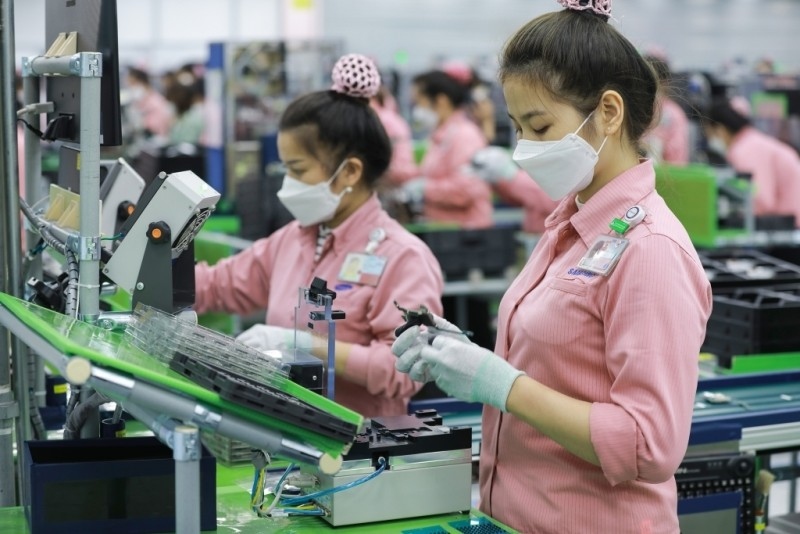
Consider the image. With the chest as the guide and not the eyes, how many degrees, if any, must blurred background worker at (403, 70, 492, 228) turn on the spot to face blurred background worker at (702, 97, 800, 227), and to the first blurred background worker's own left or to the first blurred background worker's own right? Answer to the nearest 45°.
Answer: approximately 180°

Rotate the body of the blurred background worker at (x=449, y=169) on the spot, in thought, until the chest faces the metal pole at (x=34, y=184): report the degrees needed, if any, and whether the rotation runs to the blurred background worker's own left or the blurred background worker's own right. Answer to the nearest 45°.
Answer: approximately 90° to the blurred background worker's own left

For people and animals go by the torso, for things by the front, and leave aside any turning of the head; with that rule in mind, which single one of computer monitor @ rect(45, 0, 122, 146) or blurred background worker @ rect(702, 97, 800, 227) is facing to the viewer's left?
the blurred background worker

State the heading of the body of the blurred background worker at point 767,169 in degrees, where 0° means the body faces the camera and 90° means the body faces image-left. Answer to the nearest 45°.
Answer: approximately 90°

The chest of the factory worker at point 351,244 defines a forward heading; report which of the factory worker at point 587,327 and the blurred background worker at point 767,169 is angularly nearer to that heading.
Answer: the factory worker

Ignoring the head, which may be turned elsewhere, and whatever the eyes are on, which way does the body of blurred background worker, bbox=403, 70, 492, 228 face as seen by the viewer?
to the viewer's left

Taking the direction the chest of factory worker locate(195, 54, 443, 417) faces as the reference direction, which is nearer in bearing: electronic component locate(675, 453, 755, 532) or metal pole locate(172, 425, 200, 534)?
the metal pole

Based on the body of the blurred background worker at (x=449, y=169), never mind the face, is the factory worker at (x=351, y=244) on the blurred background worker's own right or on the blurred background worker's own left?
on the blurred background worker's own left

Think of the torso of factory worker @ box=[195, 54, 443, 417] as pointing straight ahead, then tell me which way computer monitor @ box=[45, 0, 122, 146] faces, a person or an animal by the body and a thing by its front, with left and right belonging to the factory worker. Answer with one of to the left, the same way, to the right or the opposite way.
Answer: the opposite way

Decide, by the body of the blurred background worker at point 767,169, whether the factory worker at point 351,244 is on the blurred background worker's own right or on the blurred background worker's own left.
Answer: on the blurred background worker's own left

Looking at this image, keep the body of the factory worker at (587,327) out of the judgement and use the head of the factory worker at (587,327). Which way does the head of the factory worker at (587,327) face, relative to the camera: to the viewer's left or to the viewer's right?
to the viewer's left

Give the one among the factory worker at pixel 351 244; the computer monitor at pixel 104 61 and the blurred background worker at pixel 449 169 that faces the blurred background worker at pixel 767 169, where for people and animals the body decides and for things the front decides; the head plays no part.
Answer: the computer monitor

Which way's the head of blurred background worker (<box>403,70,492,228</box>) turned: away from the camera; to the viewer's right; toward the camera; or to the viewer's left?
to the viewer's left
